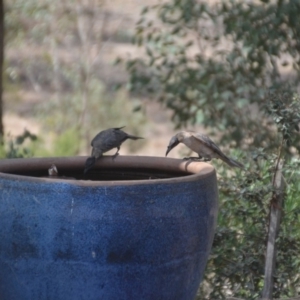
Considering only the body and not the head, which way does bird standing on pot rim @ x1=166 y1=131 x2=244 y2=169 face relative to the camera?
to the viewer's left

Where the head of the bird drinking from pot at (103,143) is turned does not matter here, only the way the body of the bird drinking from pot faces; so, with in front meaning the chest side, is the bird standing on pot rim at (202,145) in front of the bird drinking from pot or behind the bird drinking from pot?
behind

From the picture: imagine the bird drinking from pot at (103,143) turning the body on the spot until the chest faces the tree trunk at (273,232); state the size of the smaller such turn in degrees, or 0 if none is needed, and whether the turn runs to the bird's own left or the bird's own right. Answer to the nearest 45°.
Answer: approximately 180°

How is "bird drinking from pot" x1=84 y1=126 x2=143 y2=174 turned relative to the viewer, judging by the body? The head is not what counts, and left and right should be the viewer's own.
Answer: facing to the left of the viewer

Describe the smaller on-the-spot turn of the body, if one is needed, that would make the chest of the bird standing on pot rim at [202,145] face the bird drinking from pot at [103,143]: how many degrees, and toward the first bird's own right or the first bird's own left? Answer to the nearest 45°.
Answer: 0° — it already faces it
